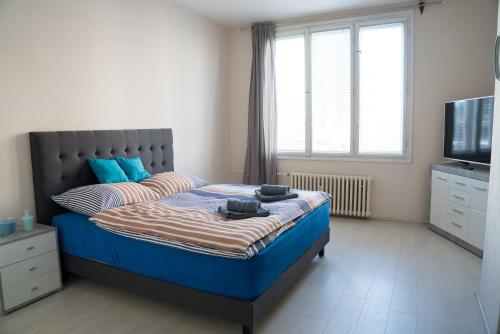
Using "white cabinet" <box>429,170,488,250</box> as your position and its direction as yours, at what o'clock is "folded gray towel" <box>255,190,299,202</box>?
The folded gray towel is roughly at 12 o'clock from the white cabinet.

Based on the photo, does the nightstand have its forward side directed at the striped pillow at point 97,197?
no

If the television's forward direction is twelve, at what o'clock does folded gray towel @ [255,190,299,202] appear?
The folded gray towel is roughly at 12 o'clock from the television.

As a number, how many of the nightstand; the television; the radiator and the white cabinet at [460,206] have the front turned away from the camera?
0

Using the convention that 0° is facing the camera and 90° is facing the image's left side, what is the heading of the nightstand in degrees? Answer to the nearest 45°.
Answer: approximately 315°

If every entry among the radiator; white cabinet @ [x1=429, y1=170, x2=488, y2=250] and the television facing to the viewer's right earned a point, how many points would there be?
0

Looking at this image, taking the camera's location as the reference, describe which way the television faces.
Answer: facing the viewer and to the left of the viewer

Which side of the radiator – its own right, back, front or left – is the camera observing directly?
front

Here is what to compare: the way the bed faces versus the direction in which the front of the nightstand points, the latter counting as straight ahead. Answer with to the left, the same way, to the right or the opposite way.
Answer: the same way

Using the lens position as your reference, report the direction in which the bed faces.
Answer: facing the viewer and to the right of the viewer

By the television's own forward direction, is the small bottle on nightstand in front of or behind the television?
in front

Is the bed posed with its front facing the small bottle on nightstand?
no

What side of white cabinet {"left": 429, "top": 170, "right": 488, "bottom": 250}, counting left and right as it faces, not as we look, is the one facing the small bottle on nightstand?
front

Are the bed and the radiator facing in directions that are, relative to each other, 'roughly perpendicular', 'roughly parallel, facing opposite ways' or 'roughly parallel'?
roughly perpendicular

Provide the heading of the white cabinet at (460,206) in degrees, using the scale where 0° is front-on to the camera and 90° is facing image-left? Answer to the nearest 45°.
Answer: approximately 45°

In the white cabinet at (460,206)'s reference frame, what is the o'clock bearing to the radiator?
The radiator is roughly at 2 o'clock from the white cabinet.

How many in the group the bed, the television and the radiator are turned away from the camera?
0

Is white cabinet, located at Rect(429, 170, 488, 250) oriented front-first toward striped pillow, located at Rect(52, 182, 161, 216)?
yes

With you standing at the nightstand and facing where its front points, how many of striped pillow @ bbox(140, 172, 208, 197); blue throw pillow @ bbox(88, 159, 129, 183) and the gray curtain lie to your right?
0

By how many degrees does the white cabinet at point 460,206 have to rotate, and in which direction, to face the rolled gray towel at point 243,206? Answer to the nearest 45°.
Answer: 0° — it already faces it
